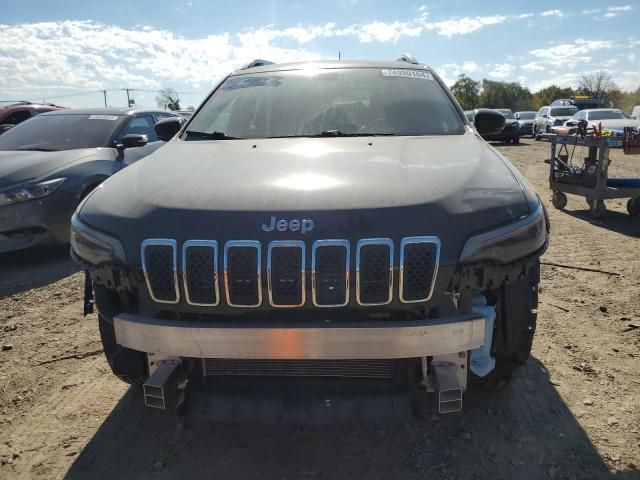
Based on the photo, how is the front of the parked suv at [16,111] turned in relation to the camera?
facing the viewer and to the left of the viewer

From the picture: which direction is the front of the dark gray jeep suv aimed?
toward the camera

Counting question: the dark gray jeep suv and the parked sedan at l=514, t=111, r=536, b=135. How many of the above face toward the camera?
2

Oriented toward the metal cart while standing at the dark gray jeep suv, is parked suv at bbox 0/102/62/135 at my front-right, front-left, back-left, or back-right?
front-left

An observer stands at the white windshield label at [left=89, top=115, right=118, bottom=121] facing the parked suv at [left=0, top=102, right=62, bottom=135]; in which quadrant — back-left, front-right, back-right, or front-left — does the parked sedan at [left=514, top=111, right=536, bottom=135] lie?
front-right

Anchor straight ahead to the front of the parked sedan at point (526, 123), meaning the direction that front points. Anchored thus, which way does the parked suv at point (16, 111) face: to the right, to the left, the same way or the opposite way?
the same way

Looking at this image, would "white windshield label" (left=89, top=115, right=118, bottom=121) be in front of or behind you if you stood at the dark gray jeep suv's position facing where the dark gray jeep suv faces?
behind

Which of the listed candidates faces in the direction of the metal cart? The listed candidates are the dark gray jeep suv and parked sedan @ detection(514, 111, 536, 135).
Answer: the parked sedan

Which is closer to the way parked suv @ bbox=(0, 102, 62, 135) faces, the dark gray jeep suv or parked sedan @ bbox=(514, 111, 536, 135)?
the dark gray jeep suv

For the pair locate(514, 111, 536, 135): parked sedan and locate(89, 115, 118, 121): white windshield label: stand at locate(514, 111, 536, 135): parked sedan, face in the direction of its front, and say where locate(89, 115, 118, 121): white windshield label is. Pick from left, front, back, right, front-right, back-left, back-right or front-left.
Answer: front

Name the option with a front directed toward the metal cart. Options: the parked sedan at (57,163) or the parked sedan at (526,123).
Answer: the parked sedan at (526,123)

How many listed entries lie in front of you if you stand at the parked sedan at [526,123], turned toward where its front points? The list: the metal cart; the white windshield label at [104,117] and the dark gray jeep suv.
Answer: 3

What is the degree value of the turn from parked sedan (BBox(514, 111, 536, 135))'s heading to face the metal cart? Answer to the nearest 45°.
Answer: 0° — it already faces it

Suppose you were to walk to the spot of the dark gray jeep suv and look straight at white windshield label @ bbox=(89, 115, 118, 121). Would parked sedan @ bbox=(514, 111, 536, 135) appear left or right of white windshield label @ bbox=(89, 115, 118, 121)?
right

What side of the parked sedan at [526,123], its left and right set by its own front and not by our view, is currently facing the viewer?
front

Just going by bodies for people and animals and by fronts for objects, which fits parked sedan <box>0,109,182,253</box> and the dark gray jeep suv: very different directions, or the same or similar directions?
same or similar directions

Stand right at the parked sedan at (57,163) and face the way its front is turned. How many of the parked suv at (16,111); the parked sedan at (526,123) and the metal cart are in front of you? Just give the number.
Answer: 0

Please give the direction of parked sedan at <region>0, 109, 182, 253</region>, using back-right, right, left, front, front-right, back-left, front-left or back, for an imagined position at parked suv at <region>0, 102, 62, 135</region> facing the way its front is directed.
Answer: front-left
